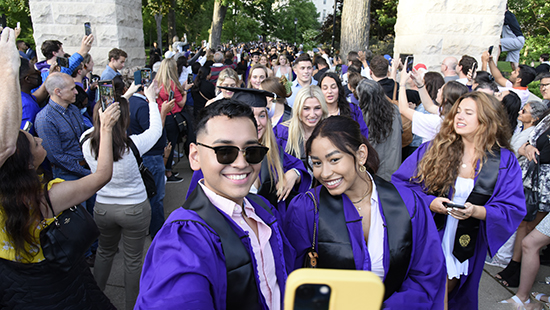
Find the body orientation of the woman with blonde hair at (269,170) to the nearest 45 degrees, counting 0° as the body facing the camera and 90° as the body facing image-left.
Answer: approximately 0°

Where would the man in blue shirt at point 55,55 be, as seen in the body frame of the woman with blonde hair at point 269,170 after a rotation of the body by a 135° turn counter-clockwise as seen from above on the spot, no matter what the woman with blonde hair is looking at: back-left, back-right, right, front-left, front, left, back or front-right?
left

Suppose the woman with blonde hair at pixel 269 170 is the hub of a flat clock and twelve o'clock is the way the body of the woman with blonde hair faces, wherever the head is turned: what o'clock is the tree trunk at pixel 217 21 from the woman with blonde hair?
The tree trunk is roughly at 6 o'clock from the woman with blonde hair.

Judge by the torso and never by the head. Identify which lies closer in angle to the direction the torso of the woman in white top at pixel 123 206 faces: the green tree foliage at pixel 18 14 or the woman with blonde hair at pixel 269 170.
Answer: the green tree foliage

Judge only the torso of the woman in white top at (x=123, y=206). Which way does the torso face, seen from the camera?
away from the camera

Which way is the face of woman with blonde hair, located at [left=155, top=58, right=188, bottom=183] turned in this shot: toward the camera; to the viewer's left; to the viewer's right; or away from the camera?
away from the camera

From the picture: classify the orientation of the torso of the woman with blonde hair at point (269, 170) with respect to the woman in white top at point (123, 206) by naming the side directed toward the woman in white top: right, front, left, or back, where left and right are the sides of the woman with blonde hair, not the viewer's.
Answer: right

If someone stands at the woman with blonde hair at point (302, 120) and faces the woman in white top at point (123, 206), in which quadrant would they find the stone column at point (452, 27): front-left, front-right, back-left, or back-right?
back-right

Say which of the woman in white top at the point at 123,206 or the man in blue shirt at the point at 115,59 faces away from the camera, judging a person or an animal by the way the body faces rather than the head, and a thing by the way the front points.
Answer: the woman in white top

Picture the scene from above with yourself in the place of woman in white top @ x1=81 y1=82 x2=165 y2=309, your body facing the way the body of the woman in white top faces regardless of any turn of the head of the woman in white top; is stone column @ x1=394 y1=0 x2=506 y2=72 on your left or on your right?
on your right
